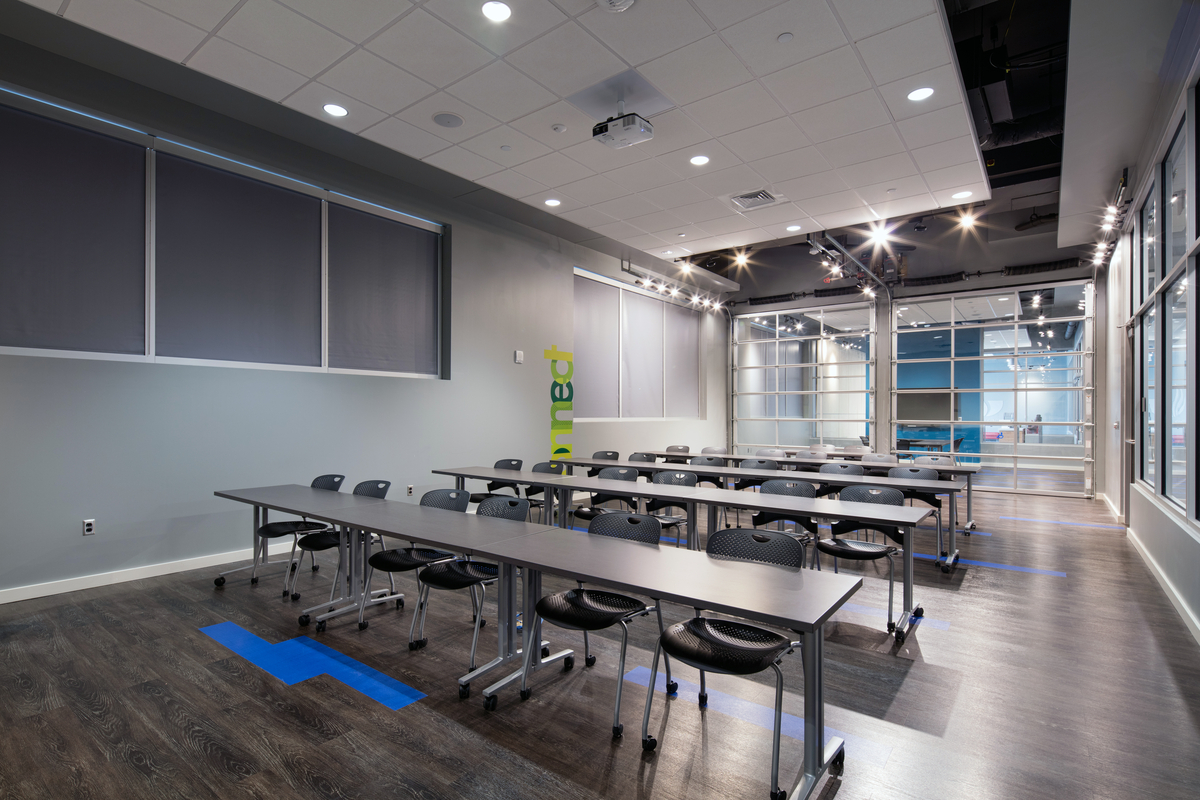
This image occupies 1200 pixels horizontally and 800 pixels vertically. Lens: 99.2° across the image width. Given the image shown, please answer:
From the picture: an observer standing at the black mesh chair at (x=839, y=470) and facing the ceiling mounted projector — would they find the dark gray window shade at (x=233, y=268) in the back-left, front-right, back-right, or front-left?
front-right

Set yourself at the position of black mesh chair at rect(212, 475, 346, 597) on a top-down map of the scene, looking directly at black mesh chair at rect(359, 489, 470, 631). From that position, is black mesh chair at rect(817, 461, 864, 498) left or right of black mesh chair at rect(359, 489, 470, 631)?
left

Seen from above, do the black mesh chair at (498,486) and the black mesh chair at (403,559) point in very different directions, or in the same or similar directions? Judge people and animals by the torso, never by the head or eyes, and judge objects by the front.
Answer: same or similar directions

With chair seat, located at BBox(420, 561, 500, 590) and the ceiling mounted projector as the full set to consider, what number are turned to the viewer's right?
0

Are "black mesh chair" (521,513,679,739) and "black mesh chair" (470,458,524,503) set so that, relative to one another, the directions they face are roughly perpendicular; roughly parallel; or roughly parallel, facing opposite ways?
roughly parallel
